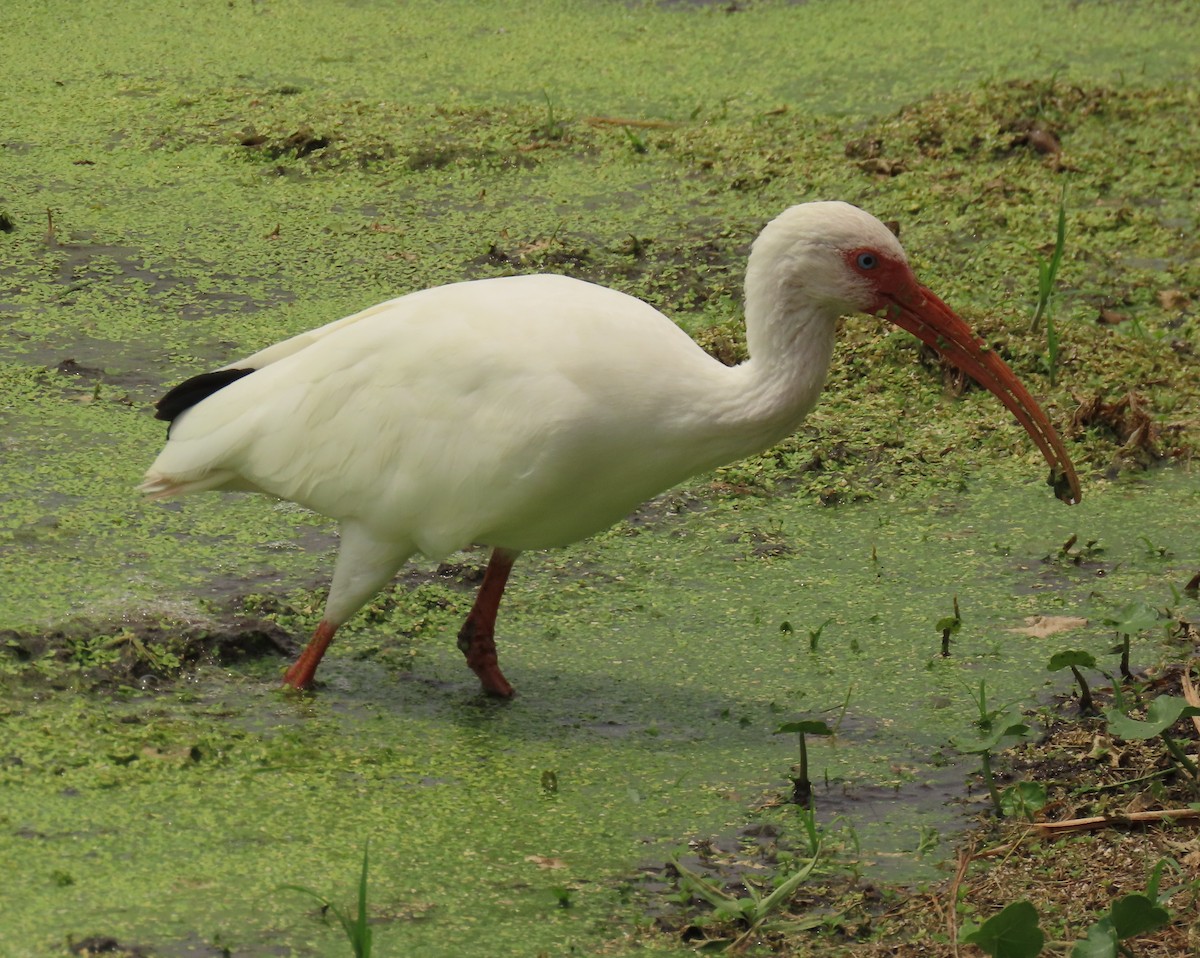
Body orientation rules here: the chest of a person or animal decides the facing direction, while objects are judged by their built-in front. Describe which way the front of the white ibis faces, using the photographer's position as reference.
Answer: facing to the right of the viewer

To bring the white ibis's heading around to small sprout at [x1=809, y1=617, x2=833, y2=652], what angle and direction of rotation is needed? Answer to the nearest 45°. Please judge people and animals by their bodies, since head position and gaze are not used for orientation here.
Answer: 0° — it already faces it

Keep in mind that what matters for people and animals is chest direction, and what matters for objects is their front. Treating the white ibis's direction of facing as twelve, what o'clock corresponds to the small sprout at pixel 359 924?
The small sprout is roughly at 3 o'clock from the white ibis.

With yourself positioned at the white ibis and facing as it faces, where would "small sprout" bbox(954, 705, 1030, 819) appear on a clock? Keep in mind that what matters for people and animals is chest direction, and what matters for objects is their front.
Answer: The small sprout is roughly at 1 o'clock from the white ibis.

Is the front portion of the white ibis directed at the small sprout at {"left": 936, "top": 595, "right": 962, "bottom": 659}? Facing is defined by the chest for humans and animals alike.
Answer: yes

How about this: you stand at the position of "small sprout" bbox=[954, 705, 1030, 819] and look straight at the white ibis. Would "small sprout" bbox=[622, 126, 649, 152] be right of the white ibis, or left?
right

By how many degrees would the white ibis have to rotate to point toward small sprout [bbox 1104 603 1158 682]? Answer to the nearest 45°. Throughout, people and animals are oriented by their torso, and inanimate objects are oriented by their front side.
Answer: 0° — it already faces it

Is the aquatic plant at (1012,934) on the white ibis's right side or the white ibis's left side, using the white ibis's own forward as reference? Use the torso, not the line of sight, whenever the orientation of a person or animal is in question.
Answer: on its right

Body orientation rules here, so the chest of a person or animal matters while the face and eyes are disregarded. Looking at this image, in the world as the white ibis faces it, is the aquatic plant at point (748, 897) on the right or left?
on its right
